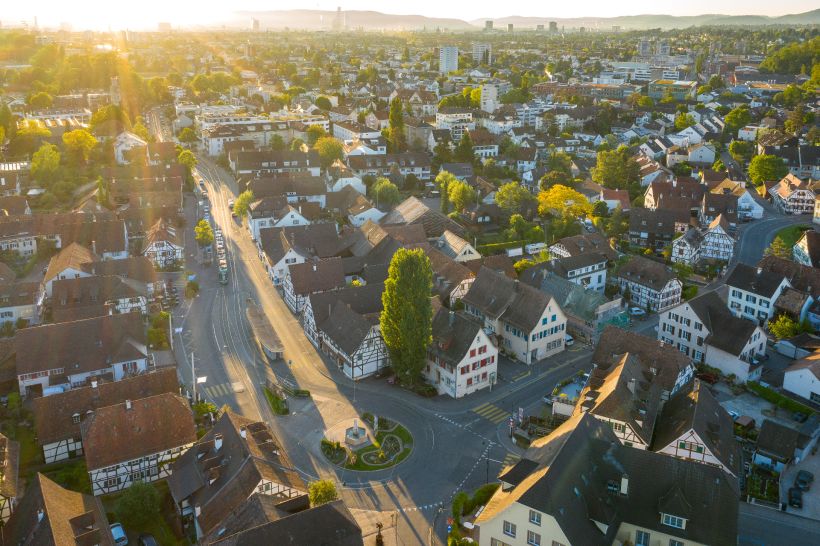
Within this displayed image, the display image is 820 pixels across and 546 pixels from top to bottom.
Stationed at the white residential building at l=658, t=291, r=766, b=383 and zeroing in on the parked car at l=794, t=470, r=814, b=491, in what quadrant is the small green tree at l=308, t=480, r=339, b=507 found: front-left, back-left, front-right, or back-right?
front-right

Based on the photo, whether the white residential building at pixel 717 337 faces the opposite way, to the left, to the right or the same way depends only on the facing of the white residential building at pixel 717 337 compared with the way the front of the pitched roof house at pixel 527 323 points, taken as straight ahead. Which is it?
to the right

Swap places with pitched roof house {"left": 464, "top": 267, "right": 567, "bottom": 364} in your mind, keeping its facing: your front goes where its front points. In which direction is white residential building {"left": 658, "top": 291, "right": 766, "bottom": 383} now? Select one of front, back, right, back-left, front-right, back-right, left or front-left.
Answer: front-left

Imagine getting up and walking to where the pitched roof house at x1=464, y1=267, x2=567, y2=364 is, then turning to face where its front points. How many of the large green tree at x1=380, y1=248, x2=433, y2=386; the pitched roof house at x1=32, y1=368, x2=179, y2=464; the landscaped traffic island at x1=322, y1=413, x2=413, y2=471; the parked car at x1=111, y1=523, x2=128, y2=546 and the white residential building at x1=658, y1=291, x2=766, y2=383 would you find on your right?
4

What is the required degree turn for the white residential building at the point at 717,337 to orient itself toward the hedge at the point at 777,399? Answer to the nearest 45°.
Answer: approximately 90° to its left

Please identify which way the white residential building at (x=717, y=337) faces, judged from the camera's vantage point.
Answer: facing the viewer and to the left of the viewer

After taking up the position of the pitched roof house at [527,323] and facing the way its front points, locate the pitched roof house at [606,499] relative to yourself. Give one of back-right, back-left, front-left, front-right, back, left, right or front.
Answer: front-right

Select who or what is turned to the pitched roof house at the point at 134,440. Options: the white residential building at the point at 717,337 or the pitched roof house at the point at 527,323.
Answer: the white residential building

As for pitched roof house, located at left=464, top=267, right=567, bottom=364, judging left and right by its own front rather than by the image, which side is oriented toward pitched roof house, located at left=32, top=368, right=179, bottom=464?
right

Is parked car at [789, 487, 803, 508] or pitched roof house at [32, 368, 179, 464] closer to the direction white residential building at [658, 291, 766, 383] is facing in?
the pitched roof house

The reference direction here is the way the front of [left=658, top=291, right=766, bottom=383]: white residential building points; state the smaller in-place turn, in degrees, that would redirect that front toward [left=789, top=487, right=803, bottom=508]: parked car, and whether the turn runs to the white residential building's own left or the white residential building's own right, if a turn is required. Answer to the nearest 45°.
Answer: approximately 45° to the white residential building's own left

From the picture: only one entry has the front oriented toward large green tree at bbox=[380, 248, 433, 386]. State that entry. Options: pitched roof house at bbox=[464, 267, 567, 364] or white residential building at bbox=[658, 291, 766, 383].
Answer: the white residential building

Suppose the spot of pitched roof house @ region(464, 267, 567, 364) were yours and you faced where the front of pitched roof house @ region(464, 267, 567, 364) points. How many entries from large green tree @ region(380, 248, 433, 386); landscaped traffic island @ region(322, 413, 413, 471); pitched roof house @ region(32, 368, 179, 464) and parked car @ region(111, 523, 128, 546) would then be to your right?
4

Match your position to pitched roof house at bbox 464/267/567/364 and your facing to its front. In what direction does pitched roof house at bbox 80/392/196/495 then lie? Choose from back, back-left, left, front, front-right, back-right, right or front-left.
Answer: right

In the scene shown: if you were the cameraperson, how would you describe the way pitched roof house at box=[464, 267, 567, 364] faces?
facing the viewer and to the right of the viewer

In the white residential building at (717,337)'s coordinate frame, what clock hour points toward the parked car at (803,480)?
The parked car is roughly at 10 o'clock from the white residential building.

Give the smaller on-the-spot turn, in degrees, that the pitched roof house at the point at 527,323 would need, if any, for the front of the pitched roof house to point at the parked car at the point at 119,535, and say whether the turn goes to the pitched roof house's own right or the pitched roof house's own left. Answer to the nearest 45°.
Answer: approximately 90° to the pitched roof house's own right

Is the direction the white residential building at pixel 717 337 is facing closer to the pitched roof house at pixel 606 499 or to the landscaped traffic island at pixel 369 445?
the landscaped traffic island

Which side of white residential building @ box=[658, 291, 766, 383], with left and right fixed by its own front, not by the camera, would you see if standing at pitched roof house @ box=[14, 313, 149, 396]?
front

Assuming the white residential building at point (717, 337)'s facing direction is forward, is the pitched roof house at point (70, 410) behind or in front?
in front

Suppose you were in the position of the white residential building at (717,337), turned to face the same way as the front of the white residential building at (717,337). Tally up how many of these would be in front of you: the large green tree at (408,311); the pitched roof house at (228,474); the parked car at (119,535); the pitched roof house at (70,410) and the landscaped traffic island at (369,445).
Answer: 5
